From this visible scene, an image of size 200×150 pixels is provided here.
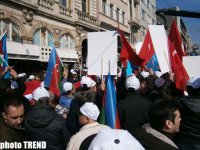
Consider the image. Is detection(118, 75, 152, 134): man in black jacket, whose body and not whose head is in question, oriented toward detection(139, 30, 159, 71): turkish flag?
yes

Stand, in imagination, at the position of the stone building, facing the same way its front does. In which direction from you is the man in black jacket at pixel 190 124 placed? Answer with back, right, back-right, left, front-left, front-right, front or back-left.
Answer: front-right

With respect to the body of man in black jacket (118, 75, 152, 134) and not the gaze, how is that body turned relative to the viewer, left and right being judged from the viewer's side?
facing away from the viewer

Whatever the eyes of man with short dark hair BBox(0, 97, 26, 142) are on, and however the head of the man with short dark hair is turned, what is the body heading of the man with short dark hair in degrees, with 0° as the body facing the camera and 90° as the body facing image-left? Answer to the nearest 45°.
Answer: approximately 315°

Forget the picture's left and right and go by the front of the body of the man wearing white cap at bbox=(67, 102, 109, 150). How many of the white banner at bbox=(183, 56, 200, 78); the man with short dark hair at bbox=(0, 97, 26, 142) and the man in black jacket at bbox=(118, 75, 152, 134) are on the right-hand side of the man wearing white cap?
2

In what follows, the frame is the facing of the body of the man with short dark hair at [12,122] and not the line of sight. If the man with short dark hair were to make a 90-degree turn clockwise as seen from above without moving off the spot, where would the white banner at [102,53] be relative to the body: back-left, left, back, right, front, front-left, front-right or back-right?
back

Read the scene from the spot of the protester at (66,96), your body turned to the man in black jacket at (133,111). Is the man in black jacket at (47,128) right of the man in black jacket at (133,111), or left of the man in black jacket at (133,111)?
right

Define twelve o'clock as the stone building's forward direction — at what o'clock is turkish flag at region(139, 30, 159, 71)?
The turkish flag is roughly at 1 o'clock from the stone building.

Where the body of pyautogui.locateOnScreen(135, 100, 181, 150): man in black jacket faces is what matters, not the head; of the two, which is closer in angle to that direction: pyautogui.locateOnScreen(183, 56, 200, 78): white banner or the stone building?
the white banner

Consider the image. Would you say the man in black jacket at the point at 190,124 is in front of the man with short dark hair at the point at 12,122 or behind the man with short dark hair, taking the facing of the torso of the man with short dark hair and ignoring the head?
in front
